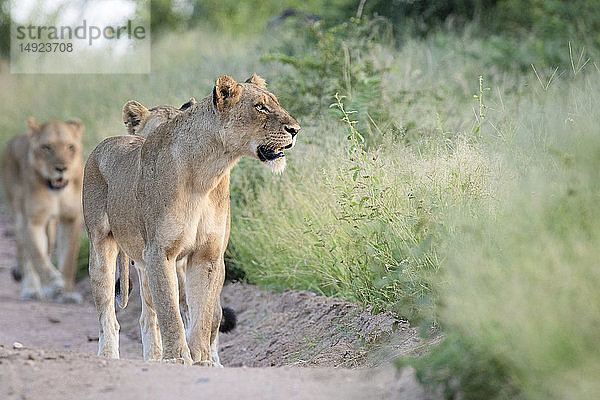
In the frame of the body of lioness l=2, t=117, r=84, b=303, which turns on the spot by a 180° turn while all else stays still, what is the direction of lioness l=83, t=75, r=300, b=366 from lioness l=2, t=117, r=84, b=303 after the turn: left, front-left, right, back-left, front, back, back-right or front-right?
back

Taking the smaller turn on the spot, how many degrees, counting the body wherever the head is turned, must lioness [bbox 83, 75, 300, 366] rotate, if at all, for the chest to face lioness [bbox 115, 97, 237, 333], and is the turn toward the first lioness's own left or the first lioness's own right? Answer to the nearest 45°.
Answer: approximately 135° to the first lioness's own left

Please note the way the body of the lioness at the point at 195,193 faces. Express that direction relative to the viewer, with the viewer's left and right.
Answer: facing the viewer and to the right of the viewer

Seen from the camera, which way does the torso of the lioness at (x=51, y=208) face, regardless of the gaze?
toward the camera

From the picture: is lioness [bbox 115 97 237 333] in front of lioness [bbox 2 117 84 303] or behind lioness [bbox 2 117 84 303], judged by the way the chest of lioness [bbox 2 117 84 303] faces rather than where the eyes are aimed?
in front
